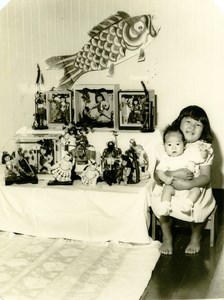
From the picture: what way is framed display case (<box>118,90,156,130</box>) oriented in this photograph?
toward the camera

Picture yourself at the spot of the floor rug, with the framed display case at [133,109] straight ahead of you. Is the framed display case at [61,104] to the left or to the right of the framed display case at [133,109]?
left

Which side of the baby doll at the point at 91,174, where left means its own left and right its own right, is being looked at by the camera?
front

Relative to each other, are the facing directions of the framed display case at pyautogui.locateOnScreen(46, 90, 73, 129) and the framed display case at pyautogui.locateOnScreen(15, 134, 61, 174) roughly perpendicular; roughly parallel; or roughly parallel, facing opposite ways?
roughly parallel

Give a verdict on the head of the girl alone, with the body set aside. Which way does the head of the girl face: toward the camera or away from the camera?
toward the camera

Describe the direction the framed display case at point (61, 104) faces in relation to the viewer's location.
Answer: facing the viewer

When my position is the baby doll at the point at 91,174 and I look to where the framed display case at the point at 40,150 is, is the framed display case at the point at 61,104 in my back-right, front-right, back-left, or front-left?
front-right

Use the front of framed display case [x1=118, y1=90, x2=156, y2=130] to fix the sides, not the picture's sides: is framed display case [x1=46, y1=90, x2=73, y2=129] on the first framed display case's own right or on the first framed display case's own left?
on the first framed display case's own right

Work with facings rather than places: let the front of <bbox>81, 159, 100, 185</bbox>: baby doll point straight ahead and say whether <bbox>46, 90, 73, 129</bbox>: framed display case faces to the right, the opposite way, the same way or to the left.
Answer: the same way

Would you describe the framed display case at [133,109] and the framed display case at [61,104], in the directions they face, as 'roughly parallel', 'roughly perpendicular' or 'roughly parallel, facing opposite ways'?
roughly parallel

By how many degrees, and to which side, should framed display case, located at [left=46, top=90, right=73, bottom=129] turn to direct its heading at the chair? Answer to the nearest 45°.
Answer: approximately 45° to its left

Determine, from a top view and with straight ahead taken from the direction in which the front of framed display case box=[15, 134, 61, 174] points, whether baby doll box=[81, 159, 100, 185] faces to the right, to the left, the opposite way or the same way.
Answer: the same way

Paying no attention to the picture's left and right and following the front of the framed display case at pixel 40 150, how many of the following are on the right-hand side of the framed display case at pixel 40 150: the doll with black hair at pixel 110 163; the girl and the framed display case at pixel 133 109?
0

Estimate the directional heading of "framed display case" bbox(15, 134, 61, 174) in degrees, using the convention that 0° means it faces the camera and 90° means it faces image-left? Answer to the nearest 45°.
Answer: approximately 0°
